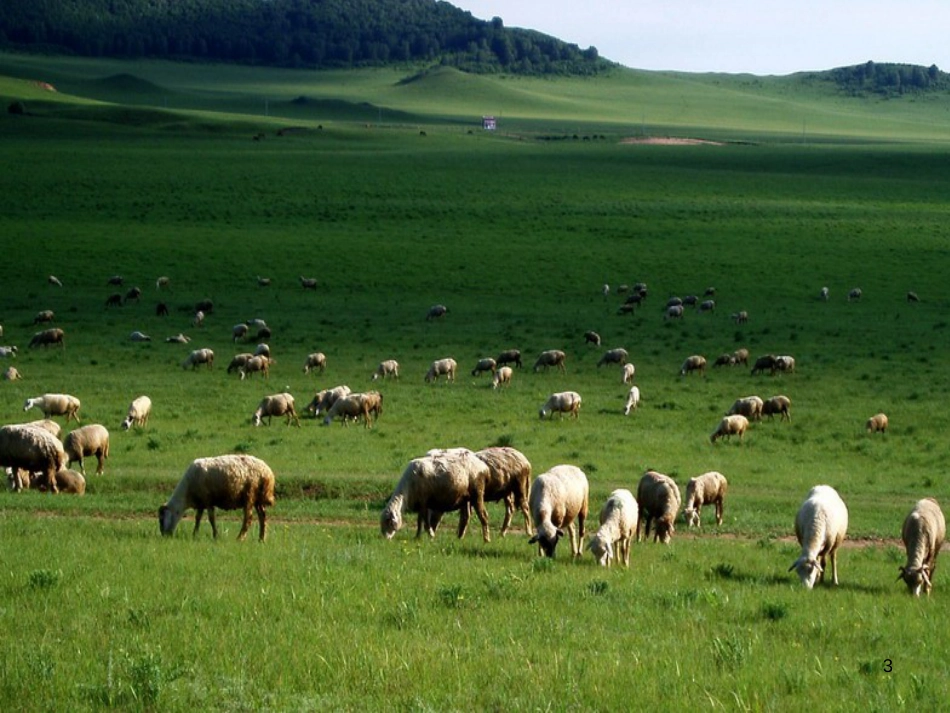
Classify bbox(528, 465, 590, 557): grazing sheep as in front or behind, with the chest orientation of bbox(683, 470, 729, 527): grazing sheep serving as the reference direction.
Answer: in front

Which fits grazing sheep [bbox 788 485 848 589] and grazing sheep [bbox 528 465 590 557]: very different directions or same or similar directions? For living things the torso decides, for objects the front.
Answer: same or similar directions

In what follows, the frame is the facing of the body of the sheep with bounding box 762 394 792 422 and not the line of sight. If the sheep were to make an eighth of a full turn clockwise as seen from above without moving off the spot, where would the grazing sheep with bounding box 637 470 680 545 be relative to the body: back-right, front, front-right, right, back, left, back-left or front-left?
back-left

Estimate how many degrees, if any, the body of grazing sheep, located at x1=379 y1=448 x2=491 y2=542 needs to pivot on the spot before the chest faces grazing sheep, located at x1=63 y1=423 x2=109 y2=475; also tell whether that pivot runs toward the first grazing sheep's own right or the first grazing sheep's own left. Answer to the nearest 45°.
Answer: approximately 45° to the first grazing sheep's own right

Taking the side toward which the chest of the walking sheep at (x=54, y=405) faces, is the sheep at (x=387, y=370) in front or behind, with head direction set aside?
behind

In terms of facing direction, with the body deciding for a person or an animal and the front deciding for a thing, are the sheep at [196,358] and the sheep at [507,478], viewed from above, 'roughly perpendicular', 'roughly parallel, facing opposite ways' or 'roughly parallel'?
roughly parallel

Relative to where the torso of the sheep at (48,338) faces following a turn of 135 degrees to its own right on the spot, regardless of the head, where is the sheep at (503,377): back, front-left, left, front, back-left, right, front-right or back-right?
right

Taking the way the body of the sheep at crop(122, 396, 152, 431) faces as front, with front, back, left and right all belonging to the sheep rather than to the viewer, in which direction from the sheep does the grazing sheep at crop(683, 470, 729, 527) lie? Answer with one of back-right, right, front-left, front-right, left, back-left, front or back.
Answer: left

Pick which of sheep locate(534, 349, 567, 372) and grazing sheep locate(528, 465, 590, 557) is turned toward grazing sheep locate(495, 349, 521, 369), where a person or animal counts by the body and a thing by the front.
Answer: the sheep

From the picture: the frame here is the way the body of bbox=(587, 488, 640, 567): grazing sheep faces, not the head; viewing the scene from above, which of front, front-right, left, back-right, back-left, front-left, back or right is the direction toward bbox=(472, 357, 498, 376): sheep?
back-right

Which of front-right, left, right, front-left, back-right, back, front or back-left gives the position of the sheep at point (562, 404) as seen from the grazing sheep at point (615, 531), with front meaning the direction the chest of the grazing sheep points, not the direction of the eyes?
back-right

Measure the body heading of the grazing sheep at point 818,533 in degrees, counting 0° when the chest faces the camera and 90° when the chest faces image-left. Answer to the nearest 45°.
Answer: approximately 45°

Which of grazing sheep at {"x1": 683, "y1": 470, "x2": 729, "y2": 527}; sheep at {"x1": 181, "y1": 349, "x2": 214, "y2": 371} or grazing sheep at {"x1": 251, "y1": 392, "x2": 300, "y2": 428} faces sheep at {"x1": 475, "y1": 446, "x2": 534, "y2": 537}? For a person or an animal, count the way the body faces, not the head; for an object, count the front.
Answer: grazing sheep at {"x1": 683, "y1": 470, "x2": 729, "y2": 527}

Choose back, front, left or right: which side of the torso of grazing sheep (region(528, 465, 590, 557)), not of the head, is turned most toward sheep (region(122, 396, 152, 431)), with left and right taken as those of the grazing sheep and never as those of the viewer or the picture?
right

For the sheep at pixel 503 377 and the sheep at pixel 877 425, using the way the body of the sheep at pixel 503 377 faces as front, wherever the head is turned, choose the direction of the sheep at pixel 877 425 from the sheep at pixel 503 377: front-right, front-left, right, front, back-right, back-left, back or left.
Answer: left
